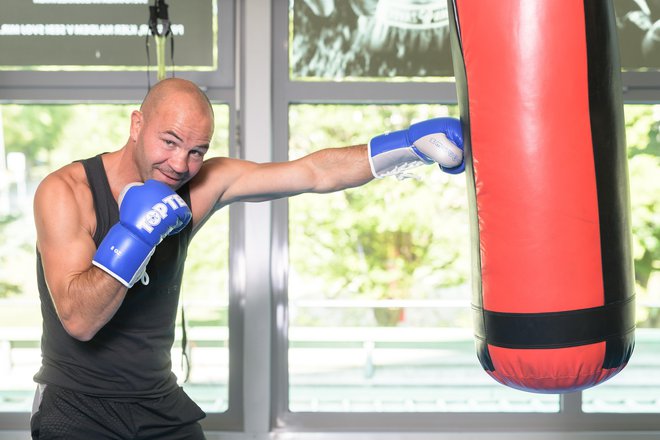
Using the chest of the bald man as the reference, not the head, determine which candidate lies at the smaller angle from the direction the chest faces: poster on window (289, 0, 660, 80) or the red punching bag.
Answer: the red punching bag

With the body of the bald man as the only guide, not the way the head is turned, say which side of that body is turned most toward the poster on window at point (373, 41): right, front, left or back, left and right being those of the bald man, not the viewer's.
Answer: left

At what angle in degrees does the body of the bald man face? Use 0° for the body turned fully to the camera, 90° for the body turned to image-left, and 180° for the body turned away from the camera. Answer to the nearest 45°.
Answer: approximately 315°

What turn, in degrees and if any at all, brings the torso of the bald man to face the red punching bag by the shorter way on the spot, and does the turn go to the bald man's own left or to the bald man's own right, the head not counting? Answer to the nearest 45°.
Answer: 0° — they already face it
